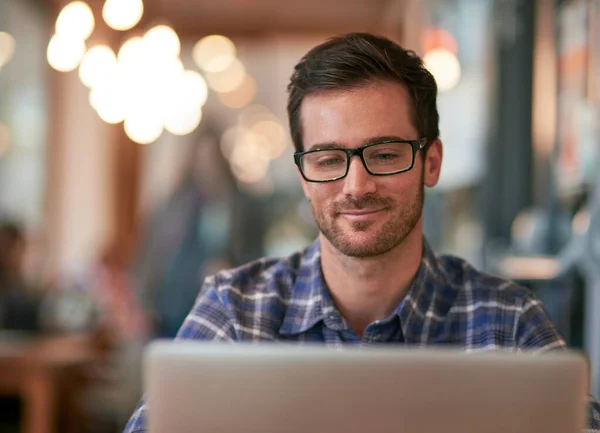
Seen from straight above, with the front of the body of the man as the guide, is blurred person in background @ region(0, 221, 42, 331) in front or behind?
behind

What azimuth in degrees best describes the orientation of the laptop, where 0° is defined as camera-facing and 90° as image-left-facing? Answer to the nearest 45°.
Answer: approximately 180°

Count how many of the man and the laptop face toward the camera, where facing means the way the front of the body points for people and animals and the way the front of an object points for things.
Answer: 1

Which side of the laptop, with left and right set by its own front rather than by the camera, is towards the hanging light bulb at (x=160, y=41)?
front

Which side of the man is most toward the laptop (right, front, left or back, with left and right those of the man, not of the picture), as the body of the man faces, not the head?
front

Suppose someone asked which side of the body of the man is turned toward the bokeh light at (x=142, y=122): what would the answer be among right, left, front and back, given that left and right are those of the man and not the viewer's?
back

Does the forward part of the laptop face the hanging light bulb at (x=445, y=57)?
yes

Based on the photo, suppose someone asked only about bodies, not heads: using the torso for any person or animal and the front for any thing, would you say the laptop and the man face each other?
yes

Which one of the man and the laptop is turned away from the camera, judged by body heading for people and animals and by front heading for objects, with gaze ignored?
the laptop

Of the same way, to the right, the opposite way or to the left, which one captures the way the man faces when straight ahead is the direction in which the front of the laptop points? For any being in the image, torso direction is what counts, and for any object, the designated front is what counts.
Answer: the opposite way

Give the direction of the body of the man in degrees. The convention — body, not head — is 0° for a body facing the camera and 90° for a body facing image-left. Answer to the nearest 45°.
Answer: approximately 0°

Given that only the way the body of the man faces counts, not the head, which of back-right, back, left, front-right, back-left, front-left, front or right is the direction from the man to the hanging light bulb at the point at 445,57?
back

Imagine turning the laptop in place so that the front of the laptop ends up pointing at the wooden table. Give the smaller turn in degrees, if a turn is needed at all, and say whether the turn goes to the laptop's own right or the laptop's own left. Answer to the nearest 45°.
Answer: approximately 45° to the laptop's own left

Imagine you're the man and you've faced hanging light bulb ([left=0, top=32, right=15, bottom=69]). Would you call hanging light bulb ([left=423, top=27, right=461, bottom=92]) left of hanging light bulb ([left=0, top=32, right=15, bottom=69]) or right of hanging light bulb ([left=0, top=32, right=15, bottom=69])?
right

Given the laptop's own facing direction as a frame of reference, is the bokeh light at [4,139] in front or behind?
in front
